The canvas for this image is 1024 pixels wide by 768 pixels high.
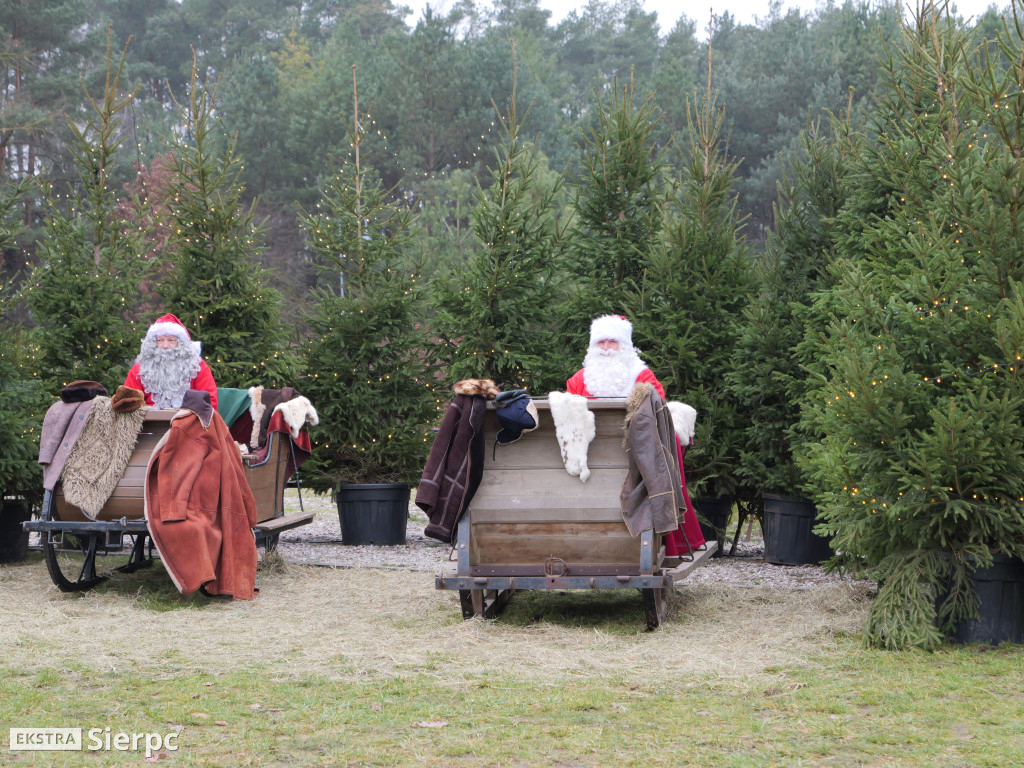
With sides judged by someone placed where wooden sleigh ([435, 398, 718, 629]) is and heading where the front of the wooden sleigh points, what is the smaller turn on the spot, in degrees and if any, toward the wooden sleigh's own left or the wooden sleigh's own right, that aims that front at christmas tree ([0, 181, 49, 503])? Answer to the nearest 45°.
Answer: approximately 135° to the wooden sleigh's own right

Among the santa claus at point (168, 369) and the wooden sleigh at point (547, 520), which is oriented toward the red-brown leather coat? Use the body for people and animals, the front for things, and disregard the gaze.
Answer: the santa claus

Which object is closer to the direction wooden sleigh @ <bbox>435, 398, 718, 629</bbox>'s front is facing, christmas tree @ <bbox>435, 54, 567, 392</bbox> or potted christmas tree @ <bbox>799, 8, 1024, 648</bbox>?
the potted christmas tree

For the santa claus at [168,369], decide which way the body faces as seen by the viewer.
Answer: toward the camera

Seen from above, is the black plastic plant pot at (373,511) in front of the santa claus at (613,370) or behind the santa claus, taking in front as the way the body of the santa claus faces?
behind

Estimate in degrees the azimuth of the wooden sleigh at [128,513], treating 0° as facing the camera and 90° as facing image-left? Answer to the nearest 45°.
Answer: approximately 45°

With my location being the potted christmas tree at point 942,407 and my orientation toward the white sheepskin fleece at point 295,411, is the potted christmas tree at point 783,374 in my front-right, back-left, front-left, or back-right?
front-right

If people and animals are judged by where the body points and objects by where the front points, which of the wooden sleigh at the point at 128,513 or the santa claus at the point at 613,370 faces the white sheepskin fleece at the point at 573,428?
the santa claus

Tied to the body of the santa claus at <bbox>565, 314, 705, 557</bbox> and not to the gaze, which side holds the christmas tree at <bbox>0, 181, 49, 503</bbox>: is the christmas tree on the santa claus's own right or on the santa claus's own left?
on the santa claus's own right
